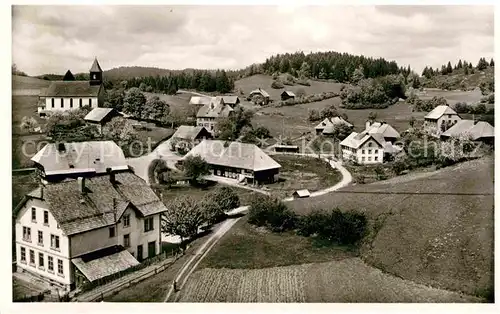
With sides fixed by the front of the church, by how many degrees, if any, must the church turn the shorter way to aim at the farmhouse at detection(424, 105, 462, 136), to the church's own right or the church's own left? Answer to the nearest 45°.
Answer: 0° — it already faces it

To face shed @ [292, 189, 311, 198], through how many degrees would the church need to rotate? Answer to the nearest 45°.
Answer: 0° — it already faces it

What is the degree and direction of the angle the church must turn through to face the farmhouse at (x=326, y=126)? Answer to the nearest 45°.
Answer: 0° — it already faces it

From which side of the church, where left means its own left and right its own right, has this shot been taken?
right

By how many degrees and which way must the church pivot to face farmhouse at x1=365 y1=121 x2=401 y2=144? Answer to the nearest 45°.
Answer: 0° — it already faces it

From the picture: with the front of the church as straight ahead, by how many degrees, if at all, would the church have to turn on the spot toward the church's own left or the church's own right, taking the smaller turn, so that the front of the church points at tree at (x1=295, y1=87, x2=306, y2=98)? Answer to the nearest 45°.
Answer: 0° — it already faces it

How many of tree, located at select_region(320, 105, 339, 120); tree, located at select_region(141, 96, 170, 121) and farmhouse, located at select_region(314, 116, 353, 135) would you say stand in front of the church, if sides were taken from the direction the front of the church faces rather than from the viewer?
3

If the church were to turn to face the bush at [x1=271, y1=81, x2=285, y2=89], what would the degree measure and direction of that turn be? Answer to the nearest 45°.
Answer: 0° — it already faces it
